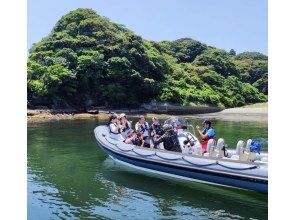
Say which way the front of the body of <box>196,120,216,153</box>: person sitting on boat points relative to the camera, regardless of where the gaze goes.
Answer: to the viewer's left

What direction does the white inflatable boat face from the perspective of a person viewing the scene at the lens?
facing away from the viewer and to the left of the viewer

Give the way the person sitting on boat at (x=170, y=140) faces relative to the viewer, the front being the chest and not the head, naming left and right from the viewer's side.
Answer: facing to the left of the viewer

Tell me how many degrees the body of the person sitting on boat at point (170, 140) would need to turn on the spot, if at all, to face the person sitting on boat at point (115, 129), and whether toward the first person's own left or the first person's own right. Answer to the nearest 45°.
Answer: approximately 45° to the first person's own right
